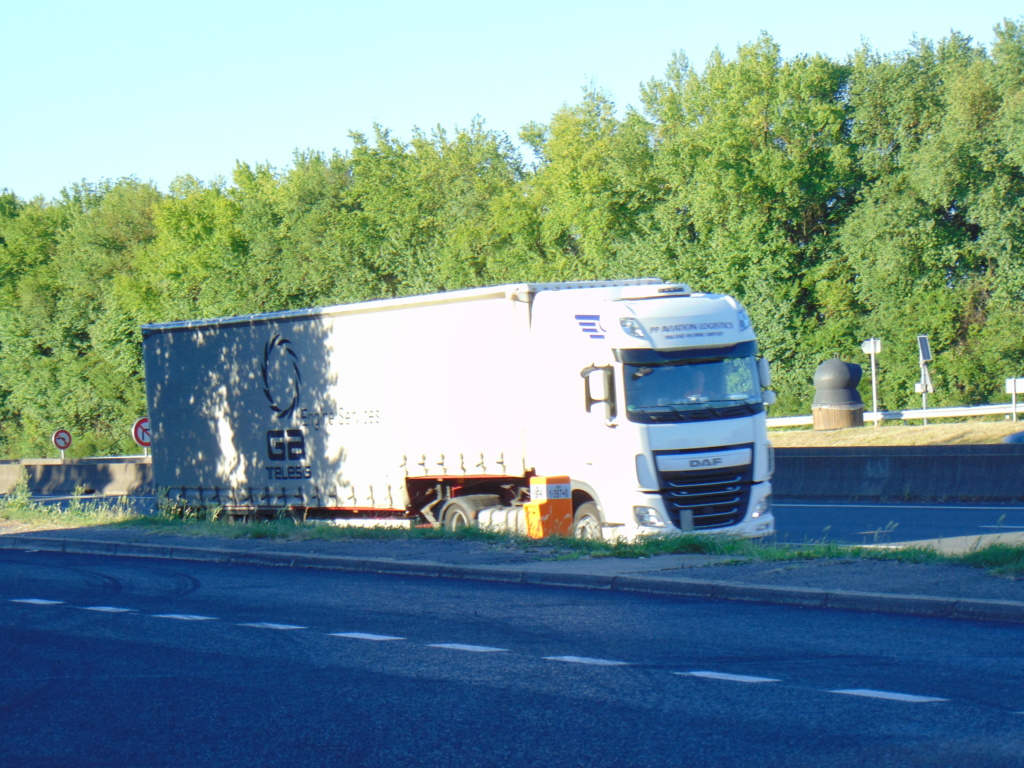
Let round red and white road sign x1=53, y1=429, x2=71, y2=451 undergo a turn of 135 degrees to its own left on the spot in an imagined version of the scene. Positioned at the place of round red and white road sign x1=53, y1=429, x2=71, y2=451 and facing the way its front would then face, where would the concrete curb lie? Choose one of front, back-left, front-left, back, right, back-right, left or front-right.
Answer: back-right

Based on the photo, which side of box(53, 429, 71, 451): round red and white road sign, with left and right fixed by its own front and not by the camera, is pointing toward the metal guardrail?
left

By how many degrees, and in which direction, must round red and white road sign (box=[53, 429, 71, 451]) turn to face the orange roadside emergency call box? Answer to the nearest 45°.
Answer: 0° — it already faces it

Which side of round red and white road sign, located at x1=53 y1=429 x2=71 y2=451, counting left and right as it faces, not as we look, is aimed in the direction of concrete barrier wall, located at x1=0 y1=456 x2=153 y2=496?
front

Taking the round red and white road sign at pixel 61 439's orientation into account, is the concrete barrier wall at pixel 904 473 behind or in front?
in front

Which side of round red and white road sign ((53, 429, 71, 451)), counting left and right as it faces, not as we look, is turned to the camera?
front
